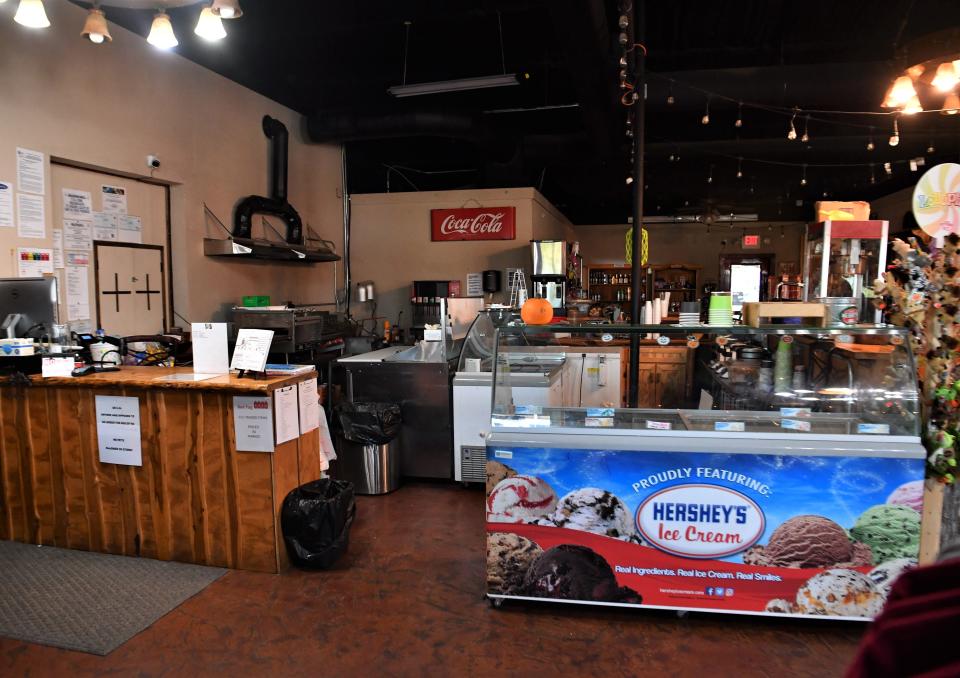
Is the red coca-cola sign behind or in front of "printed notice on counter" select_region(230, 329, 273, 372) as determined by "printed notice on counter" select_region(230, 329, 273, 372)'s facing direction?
behind

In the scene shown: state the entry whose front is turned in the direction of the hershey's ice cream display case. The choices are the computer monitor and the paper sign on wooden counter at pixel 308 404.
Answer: the paper sign on wooden counter

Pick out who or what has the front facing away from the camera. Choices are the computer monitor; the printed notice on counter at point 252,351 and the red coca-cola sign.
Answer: the computer monitor

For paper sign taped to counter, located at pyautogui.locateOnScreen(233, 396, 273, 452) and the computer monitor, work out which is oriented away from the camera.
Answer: the computer monitor

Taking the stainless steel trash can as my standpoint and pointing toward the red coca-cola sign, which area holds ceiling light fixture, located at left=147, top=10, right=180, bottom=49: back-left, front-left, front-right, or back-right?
back-left

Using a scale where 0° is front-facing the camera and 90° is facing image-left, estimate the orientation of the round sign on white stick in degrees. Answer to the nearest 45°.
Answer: approximately 0°

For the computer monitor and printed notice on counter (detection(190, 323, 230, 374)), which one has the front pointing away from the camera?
the computer monitor

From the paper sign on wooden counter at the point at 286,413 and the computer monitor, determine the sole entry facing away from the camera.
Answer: the computer monitor

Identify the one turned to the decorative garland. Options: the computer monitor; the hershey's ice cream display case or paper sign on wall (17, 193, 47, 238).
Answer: the paper sign on wall

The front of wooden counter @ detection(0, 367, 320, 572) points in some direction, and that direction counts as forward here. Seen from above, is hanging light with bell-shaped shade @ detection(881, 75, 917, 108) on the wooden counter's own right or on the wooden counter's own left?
on the wooden counter's own left

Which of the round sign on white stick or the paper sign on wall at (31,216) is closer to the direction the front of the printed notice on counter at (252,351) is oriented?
the round sign on white stick

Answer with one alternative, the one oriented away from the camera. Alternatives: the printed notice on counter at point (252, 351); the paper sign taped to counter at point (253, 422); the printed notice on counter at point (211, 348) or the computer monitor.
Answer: the computer monitor
